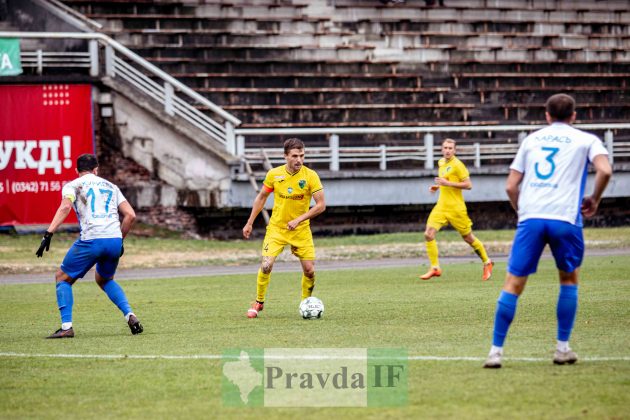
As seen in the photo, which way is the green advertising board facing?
toward the camera

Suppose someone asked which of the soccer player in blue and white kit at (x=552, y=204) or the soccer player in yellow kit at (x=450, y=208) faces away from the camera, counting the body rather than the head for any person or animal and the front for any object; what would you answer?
the soccer player in blue and white kit

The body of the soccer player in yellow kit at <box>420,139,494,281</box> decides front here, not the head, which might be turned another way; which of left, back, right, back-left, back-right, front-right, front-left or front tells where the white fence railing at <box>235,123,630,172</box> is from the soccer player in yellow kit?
back-right

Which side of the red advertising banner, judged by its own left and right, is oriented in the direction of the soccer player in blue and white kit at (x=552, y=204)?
front

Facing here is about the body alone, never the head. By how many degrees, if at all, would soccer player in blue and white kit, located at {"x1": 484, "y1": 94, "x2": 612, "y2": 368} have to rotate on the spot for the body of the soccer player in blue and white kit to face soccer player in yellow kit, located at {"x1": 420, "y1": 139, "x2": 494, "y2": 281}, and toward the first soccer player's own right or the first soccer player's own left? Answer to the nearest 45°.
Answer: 0° — they already face them

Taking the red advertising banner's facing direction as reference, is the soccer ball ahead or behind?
ahead

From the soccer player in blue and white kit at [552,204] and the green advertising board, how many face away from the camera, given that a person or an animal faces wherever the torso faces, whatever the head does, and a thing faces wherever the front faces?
1

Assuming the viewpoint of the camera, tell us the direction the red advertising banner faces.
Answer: facing the viewer

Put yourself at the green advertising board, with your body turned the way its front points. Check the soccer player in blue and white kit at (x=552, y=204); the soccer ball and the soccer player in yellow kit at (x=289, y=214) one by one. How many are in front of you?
3

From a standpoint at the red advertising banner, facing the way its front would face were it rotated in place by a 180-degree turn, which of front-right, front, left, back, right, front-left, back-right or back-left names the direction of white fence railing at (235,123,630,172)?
right

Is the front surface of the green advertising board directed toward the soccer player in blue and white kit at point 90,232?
yes

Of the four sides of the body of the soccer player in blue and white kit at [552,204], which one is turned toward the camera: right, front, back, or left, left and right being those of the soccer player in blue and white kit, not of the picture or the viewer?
back

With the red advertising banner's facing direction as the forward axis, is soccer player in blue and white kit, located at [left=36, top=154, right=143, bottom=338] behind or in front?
in front
